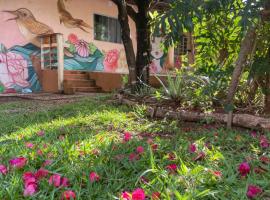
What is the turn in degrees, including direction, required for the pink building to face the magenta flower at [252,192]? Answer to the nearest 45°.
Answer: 0° — it already faces it

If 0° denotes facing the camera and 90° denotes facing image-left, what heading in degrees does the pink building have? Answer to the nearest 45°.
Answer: approximately 0°

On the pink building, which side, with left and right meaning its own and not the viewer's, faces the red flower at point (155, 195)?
front

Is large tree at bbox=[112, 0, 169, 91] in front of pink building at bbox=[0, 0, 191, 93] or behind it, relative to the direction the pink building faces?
in front

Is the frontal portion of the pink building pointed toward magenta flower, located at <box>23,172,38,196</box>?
yes

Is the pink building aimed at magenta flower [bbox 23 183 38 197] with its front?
yes

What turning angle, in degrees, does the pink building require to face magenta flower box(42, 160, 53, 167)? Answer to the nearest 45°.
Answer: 0° — it already faces it

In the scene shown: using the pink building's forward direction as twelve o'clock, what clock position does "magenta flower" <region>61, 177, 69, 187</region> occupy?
The magenta flower is roughly at 12 o'clock from the pink building.

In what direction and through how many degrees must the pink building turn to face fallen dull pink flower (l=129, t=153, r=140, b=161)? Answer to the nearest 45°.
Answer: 0° — it already faces it

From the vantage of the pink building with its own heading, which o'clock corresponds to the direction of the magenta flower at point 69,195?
The magenta flower is roughly at 12 o'clock from the pink building.

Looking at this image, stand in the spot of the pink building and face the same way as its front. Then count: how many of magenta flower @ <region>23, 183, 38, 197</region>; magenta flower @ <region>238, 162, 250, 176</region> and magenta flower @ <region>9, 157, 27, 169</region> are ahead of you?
3
